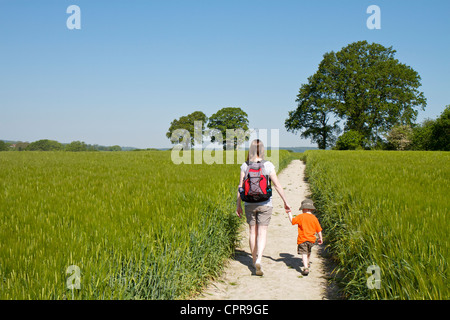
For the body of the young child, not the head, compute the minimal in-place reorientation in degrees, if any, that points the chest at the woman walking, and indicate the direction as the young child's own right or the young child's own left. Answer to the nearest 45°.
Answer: approximately 135° to the young child's own left

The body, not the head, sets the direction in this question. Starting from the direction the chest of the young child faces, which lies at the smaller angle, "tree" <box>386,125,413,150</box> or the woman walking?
the tree

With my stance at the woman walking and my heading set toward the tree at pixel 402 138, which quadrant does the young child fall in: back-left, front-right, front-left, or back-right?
front-right

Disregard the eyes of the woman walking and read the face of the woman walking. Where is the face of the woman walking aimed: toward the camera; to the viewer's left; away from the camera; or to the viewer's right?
away from the camera

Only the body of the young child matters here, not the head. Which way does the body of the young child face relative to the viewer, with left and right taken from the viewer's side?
facing away from the viewer

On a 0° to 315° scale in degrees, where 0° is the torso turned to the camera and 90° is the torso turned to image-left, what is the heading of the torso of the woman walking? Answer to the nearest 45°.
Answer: approximately 180°

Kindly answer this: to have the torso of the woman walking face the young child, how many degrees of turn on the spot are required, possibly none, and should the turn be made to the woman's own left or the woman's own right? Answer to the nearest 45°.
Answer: approximately 45° to the woman's own right

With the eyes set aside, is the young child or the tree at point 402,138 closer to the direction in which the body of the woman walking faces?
the tree

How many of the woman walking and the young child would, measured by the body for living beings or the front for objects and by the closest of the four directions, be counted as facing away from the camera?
2

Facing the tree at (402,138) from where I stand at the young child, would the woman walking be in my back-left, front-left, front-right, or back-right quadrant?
back-left
